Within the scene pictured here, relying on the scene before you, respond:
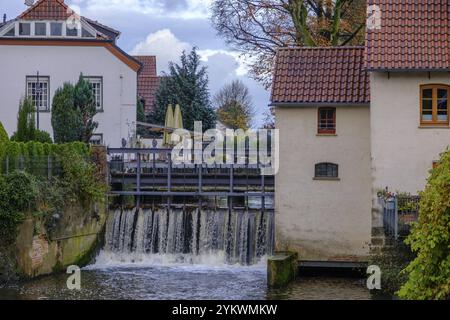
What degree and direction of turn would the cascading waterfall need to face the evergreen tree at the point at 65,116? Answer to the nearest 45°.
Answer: approximately 135° to its right

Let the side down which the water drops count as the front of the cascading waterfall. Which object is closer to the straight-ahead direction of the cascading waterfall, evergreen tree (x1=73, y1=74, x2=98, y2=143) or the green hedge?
the green hedge

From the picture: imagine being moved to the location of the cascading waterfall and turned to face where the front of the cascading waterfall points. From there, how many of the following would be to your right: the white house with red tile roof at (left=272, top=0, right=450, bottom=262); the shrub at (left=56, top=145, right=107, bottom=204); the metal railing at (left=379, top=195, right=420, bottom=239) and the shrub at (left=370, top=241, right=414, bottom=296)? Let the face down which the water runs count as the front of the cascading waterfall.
1

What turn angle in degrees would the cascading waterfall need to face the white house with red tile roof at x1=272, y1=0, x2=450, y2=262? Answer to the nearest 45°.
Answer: approximately 45° to its left

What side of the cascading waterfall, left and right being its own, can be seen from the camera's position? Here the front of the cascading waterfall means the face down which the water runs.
front

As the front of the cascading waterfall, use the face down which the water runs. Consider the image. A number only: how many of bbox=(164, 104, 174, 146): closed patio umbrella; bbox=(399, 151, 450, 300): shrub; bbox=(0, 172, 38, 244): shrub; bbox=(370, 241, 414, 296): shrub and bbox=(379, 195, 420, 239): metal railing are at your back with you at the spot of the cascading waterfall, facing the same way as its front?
1

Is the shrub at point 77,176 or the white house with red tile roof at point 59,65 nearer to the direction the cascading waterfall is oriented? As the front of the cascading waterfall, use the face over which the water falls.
the shrub

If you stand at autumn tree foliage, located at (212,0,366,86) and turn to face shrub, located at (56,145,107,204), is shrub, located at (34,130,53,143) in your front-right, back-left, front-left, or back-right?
front-right

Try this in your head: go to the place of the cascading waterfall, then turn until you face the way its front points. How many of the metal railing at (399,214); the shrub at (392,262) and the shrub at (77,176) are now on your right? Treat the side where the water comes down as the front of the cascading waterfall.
1

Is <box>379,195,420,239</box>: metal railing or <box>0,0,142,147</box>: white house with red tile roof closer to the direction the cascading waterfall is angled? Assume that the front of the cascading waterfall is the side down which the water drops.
the metal railing

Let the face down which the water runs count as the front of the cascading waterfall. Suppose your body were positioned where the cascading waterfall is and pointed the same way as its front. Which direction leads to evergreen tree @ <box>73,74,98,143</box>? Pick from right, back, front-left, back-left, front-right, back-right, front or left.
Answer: back-right

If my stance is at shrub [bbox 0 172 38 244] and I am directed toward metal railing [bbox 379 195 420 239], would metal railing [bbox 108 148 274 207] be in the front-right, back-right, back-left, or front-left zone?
front-left
